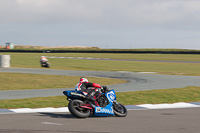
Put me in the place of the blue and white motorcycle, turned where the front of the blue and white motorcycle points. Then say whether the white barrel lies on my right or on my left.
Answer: on my left

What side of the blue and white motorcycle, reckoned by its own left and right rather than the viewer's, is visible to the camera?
right
